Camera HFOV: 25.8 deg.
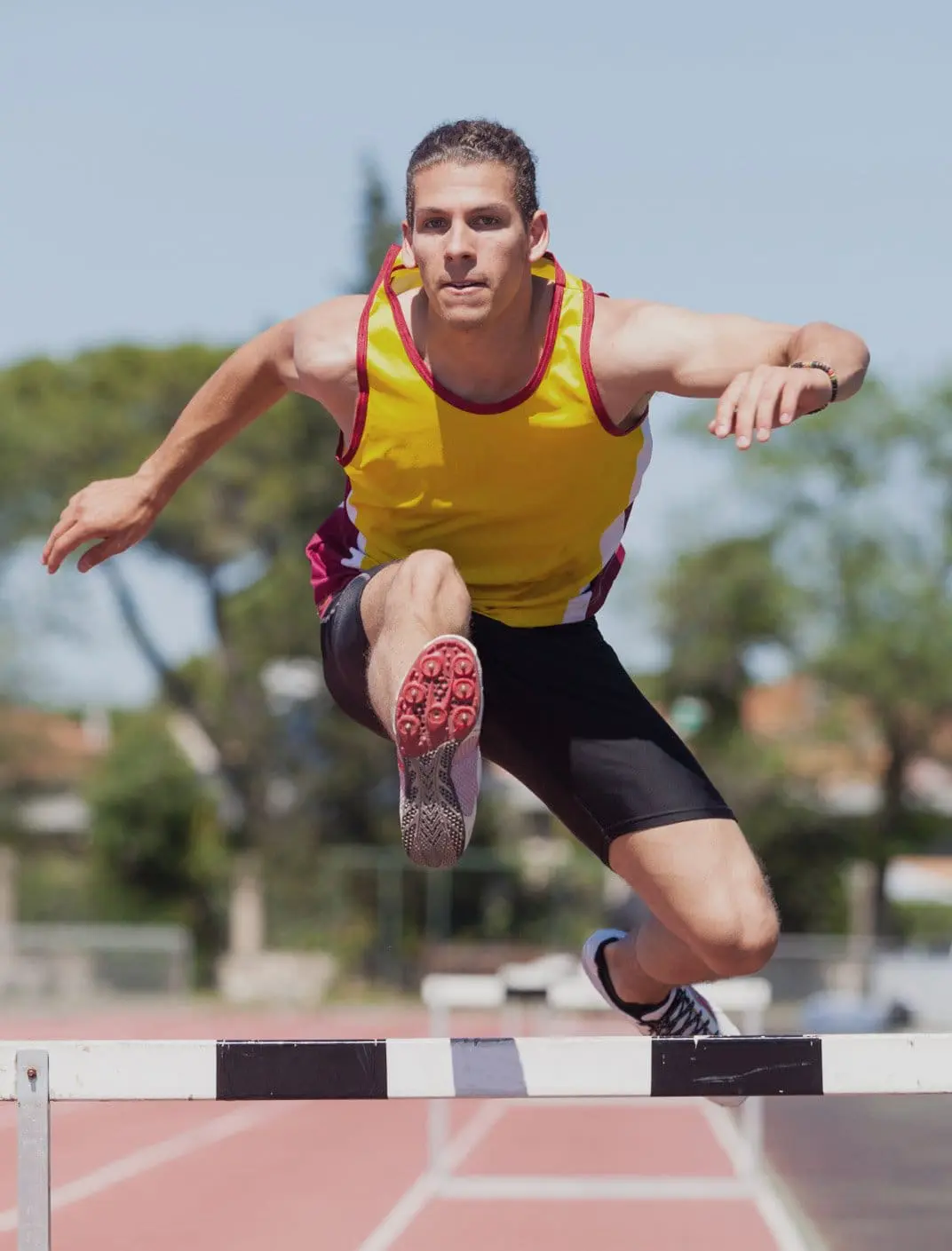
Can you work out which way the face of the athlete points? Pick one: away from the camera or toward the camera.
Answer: toward the camera

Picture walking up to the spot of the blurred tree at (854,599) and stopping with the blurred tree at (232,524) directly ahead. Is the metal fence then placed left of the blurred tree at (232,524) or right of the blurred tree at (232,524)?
left

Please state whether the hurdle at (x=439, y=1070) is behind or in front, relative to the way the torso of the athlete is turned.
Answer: in front

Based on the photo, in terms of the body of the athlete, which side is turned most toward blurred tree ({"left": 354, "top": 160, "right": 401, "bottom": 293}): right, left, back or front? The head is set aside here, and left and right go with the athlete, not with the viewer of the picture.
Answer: back

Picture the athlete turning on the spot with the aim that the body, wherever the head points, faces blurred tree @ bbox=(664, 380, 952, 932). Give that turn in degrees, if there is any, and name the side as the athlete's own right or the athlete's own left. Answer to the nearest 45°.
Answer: approximately 180°

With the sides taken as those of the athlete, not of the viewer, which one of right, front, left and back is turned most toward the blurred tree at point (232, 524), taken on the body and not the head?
back

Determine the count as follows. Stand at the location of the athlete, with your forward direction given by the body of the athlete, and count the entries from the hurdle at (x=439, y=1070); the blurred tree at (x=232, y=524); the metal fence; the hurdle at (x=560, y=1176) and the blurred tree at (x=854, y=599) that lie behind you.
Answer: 4

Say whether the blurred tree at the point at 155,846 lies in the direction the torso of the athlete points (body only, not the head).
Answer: no

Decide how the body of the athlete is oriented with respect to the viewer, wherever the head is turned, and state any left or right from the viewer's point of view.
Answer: facing the viewer

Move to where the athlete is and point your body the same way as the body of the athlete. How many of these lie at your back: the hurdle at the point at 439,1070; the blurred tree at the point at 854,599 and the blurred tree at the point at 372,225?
2

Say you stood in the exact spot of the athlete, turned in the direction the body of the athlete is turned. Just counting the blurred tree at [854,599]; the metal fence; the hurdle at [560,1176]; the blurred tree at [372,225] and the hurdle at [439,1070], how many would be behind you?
4

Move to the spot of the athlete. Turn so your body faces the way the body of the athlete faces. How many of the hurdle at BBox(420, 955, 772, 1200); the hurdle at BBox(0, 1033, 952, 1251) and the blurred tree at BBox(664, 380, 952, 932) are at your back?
2
